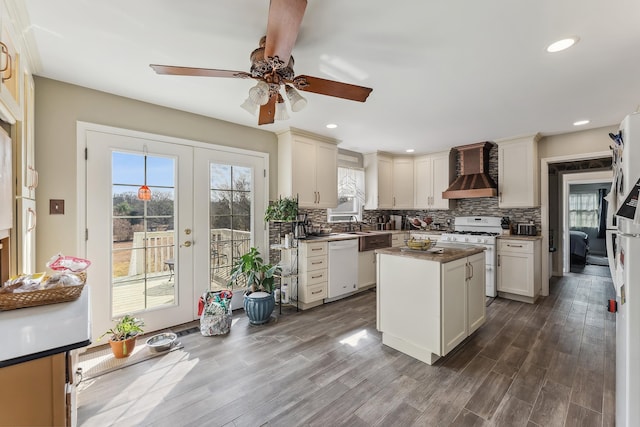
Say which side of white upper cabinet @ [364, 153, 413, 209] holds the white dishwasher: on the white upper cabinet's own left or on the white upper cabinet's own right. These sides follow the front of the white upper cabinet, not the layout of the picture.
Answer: on the white upper cabinet's own right

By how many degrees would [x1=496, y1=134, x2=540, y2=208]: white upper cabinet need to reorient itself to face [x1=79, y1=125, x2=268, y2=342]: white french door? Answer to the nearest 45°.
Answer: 0° — it already faces it

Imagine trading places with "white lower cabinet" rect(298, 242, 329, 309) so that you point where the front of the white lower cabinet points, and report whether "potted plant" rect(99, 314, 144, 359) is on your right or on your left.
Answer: on your right

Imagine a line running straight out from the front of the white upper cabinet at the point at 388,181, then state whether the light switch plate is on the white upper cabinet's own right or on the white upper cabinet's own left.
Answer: on the white upper cabinet's own right

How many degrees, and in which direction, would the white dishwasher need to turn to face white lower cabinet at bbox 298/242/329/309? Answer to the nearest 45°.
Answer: approximately 90° to its right

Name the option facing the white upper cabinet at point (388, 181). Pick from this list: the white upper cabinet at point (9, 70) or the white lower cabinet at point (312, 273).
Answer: the white upper cabinet at point (9, 70)

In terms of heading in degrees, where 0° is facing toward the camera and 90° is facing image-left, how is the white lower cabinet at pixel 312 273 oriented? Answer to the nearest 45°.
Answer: approximately 315°

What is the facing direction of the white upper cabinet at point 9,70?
to the viewer's right

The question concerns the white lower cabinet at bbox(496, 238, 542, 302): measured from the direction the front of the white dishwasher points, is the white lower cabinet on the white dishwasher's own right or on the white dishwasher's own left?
on the white dishwasher's own left
